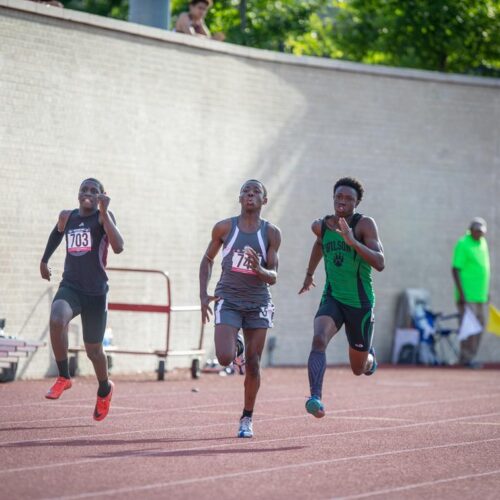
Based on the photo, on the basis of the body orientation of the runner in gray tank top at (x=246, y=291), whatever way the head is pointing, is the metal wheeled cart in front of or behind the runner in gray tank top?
behind

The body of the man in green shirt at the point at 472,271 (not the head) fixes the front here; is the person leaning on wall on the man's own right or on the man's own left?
on the man's own right
